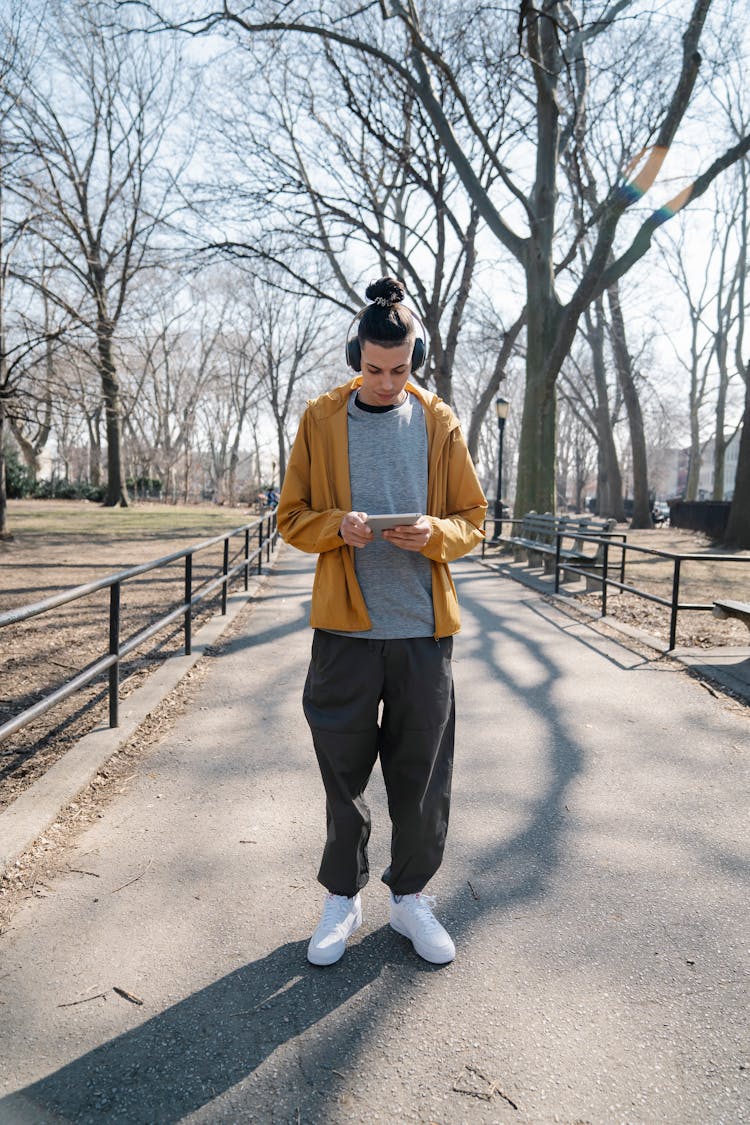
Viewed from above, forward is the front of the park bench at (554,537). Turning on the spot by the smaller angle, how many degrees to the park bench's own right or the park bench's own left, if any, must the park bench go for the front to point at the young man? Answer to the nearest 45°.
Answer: approximately 45° to the park bench's own left

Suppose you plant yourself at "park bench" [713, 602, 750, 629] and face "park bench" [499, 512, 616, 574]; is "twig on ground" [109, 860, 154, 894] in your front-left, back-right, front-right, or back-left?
back-left

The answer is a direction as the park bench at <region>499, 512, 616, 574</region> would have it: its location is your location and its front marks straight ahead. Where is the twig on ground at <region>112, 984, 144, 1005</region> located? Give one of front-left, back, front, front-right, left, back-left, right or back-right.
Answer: front-left

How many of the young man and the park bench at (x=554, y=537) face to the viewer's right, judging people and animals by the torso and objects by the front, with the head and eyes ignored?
0

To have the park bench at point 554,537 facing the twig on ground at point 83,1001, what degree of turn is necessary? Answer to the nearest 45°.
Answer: approximately 45° to its left

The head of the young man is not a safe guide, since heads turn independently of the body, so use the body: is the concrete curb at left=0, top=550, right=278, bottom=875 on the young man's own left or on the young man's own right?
on the young man's own right

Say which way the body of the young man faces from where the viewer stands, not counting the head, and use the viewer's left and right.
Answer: facing the viewer

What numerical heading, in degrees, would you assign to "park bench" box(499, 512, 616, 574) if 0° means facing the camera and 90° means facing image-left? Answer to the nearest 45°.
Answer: approximately 45°

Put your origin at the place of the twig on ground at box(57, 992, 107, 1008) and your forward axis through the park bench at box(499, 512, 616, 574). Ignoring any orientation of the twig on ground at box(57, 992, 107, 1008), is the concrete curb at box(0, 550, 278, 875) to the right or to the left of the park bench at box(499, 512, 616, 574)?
left

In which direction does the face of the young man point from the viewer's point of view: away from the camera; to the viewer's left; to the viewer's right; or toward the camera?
toward the camera

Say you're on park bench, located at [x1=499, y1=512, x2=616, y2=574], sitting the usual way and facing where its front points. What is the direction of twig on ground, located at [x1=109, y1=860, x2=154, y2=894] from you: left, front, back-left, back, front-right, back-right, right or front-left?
front-left

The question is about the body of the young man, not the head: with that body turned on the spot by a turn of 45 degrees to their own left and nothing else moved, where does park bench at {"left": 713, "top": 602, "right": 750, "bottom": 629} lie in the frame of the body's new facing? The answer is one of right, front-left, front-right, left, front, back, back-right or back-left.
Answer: left
